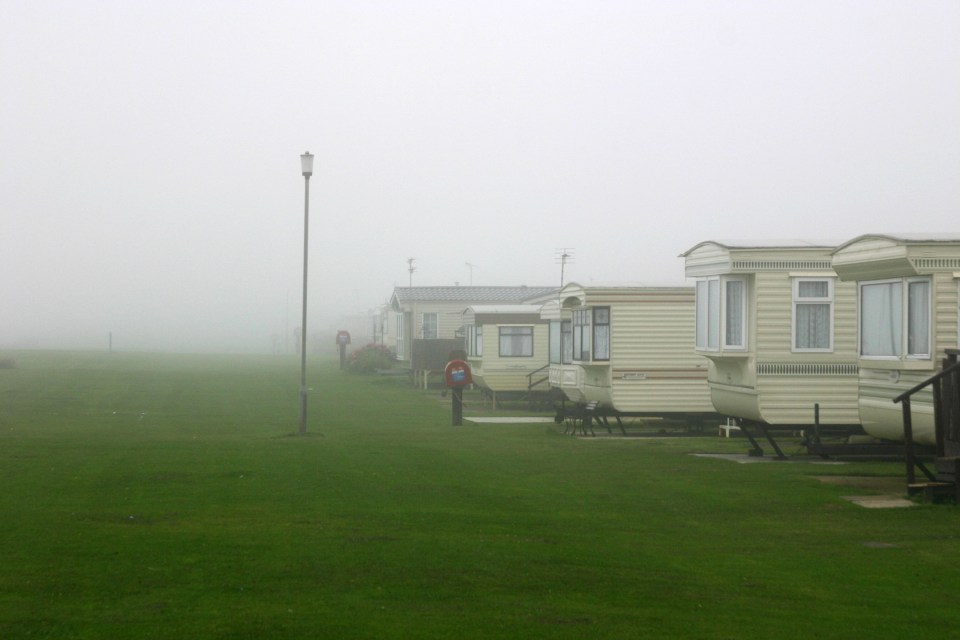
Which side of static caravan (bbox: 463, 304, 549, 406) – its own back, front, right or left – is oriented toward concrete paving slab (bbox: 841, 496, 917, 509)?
left

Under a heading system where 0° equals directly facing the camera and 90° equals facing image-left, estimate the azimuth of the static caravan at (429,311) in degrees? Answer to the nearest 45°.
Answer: approximately 90°

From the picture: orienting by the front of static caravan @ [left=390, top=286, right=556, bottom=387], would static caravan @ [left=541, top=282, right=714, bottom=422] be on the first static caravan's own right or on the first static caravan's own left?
on the first static caravan's own left

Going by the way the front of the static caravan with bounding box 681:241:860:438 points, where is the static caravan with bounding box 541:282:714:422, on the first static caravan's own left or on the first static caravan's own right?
on the first static caravan's own right

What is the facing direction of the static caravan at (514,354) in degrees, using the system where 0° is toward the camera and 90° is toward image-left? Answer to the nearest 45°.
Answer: approximately 90°

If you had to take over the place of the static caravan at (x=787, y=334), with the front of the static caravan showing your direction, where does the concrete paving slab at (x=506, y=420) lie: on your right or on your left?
on your right

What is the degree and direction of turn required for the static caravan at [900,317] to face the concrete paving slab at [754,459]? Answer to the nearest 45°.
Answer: approximately 90° to its right

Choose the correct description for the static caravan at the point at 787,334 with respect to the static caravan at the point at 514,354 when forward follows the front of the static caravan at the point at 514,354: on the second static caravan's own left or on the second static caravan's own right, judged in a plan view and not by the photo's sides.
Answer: on the second static caravan's own left
